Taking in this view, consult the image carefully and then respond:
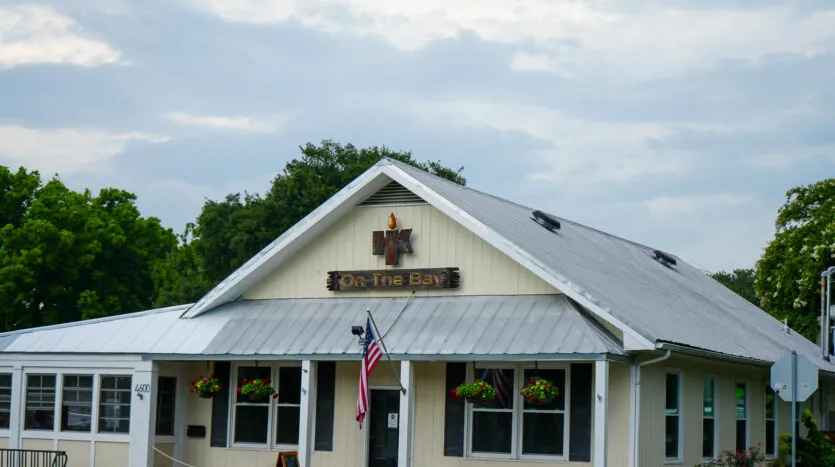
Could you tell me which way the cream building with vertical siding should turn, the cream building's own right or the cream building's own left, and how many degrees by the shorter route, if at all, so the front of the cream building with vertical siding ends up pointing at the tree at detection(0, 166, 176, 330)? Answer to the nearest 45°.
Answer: approximately 135° to the cream building's own right

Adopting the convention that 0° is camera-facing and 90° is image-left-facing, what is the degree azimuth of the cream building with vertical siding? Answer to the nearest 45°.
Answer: approximately 0°

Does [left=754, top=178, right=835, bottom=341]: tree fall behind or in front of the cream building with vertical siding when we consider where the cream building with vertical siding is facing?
behind

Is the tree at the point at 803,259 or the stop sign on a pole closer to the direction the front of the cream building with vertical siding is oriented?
the stop sign on a pole

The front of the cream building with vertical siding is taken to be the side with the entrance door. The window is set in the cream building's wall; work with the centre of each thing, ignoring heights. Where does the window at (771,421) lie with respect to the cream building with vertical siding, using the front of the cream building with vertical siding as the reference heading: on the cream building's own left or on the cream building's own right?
on the cream building's own left

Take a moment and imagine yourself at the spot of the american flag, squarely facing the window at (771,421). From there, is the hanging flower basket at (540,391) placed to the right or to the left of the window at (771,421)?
right

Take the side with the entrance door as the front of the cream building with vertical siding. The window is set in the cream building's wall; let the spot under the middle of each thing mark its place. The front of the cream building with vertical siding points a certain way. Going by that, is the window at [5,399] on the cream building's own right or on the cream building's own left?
on the cream building's own right

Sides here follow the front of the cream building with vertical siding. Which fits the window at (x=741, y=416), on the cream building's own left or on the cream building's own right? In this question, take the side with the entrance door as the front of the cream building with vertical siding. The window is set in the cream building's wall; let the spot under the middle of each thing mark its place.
on the cream building's own left

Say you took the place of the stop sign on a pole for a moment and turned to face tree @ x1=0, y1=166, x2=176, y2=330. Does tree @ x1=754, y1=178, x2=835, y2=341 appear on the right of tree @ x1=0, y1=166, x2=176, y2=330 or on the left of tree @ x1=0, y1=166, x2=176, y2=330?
right
